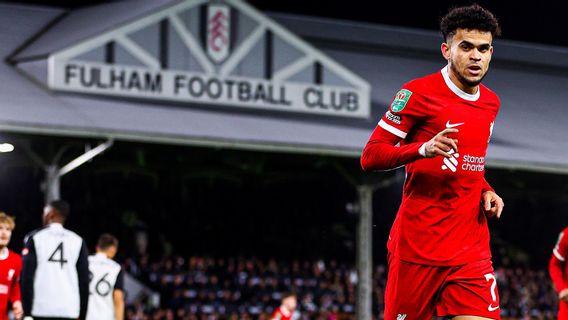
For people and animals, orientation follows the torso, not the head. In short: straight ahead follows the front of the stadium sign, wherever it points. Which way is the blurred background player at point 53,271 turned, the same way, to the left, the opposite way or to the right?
the opposite way

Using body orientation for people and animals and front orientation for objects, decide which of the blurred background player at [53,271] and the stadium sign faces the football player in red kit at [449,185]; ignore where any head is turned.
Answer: the stadium sign

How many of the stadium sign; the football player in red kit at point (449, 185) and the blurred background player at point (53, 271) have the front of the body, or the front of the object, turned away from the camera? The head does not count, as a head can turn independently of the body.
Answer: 1

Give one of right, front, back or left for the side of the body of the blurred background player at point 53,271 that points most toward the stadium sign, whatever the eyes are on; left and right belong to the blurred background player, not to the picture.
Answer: front

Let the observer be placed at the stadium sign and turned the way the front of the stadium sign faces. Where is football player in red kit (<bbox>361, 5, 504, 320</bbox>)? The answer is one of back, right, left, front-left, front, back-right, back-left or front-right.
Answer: front

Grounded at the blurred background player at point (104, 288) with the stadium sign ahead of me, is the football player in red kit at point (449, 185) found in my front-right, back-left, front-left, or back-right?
back-right

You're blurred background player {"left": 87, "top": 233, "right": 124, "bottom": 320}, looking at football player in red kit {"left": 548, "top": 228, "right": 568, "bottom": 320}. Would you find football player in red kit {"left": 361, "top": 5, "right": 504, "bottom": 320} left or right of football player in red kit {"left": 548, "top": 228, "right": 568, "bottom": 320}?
right

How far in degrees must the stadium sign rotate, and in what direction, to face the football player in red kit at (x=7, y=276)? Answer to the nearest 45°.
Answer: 0° — it already faces them

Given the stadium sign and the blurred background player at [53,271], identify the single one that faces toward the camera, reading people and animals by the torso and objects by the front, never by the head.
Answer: the stadium sign

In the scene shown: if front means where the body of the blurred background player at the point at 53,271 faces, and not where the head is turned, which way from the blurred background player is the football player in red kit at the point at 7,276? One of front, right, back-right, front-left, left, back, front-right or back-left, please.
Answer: front-left

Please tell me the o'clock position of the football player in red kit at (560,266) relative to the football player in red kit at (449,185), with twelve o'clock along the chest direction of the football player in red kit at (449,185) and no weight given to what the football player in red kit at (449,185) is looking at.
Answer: the football player in red kit at (560,266) is roughly at 8 o'clock from the football player in red kit at (449,185).

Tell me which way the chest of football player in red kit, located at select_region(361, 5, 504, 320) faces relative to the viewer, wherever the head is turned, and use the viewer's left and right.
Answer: facing the viewer and to the right of the viewer

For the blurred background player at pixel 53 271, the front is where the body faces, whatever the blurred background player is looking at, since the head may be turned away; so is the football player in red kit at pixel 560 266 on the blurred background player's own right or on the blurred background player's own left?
on the blurred background player's own right

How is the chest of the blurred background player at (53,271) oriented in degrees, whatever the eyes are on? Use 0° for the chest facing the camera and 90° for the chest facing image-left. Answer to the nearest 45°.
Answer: approximately 180°

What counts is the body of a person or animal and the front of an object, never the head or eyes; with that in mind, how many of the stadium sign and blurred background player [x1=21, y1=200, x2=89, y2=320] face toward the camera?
1

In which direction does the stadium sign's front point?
toward the camera
